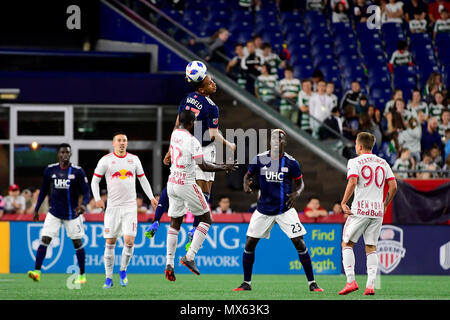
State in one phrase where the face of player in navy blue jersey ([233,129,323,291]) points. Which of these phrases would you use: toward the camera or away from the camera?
toward the camera

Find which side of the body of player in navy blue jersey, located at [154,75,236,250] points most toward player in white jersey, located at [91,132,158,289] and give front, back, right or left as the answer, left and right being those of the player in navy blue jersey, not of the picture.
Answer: left

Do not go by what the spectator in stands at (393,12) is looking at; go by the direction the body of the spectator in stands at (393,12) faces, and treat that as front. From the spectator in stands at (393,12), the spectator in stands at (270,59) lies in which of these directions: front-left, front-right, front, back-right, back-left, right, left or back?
front-right

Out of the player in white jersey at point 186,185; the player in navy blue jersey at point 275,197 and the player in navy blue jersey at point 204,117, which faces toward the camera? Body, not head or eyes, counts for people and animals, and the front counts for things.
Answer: the player in navy blue jersey at point 275,197

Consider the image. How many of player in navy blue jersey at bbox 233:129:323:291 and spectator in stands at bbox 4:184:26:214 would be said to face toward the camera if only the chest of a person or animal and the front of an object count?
2

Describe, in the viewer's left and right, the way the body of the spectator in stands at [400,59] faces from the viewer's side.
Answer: facing the viewer

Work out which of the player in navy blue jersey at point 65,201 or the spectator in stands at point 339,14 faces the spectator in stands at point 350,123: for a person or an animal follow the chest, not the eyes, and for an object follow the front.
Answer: the spectator in stands at point 339,14

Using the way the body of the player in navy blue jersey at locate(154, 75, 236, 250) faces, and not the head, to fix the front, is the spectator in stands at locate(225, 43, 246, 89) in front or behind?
in front

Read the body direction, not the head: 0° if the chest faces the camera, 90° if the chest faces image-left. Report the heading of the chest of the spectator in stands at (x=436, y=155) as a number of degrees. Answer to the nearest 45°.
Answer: approximately 45°

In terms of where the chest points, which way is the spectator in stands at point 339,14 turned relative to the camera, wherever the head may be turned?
toward the camera

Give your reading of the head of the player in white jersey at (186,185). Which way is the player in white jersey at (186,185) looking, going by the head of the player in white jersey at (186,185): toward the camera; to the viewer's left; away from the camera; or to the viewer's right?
away from the camera

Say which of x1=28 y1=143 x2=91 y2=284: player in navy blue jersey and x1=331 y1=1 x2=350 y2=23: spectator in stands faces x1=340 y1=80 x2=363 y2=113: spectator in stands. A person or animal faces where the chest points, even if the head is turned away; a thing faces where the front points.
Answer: x1=331 y1=1 x2=350 y2=23: spectator in stands

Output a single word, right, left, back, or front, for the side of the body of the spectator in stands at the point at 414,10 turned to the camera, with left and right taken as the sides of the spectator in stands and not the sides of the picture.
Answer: front

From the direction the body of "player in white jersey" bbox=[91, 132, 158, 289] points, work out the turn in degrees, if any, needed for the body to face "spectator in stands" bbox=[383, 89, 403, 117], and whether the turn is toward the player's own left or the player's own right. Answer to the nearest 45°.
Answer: approximately 135° to the player's own left

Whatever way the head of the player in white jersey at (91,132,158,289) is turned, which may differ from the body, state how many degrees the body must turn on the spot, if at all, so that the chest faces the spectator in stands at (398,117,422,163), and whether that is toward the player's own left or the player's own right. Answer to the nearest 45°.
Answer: approximately 135° to the player's own left

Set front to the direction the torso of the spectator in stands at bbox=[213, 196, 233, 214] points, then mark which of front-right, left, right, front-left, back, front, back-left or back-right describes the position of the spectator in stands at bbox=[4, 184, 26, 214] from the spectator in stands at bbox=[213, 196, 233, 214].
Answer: right
